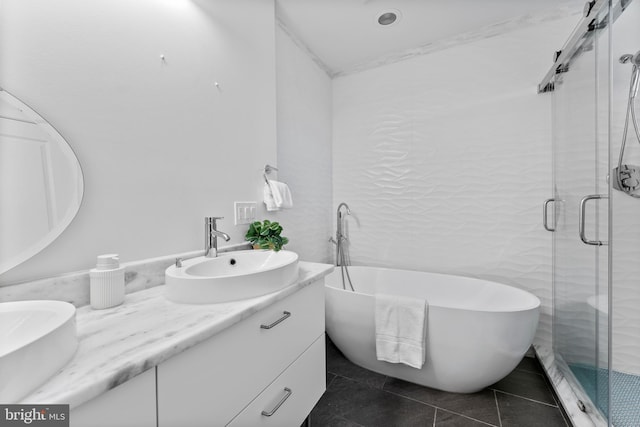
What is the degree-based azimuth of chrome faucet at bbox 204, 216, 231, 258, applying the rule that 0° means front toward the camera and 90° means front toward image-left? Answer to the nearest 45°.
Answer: approximately 315°

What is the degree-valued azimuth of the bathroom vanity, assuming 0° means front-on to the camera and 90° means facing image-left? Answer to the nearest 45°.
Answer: approximately 315°

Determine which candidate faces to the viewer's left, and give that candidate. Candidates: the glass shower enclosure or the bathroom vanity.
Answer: the glass shower enclosure

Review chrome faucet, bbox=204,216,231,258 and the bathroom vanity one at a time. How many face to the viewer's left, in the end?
0

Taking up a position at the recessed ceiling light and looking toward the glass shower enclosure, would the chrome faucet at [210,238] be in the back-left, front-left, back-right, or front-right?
back-right

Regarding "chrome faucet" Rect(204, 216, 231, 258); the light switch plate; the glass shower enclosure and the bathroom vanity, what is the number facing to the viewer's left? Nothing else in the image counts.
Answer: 1

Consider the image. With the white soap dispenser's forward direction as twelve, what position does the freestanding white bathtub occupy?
The freestanding white bathtub is roughly at 11 o'clock from the white soap dispenser.

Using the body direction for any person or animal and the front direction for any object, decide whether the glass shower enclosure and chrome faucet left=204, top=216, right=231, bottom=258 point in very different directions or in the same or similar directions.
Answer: very different directions

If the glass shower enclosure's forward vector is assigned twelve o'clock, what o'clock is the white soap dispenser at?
The white soap dispenser is roughly at 10 o'clock from the glass shower enclosure.

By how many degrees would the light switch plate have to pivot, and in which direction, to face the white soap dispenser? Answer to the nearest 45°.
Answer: approximately 90° to its right

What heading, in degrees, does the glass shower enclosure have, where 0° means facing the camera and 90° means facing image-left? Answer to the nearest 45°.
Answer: approximately 90°
